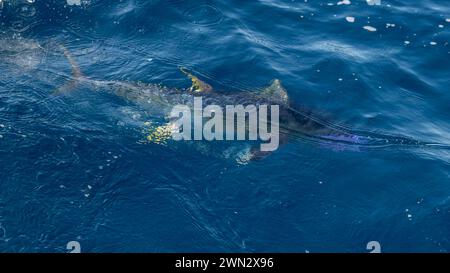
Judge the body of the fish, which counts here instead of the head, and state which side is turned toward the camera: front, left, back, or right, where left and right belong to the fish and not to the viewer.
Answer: right
